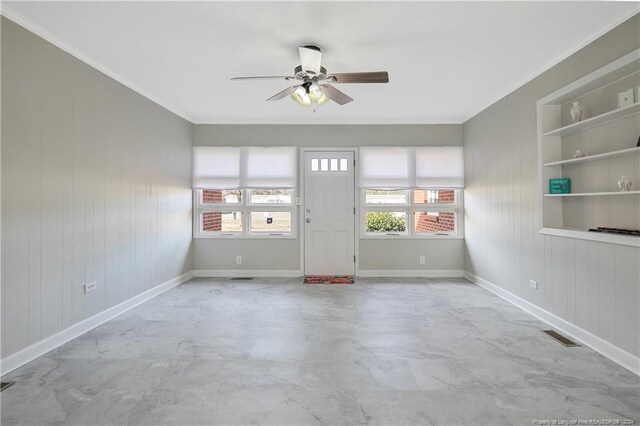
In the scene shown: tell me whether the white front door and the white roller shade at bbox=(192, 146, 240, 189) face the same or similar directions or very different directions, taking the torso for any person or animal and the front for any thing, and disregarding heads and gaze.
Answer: same or similar directions

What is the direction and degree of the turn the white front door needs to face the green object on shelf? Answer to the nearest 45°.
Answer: approximately 45° to its left

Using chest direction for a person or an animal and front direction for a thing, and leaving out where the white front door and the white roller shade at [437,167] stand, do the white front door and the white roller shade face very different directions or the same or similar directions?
same or similar directions

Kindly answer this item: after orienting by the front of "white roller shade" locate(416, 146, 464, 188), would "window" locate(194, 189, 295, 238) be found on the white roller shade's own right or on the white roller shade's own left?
on the white roller shade's own right

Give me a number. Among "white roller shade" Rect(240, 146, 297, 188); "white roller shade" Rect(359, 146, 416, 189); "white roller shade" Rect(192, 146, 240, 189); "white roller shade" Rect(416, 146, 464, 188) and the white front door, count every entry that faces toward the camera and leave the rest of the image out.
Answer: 5

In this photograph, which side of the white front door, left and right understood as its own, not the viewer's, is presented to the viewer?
front

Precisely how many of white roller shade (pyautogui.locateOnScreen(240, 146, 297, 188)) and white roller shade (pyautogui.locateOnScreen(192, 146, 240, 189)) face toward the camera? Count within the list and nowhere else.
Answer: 2

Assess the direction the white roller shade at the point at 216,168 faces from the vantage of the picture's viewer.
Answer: facing the viewer

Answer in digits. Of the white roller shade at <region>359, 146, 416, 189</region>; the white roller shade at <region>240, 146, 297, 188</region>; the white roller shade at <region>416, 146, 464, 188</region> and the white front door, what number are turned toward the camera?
4

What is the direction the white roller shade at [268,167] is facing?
toward the camera

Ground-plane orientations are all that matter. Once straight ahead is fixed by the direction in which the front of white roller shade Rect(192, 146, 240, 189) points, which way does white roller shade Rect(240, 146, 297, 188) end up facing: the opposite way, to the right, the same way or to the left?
the same way

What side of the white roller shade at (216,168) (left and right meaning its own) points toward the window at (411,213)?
left

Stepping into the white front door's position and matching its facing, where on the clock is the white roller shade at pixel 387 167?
The white roller shade is roughly at 9 o'clock from the white front door.

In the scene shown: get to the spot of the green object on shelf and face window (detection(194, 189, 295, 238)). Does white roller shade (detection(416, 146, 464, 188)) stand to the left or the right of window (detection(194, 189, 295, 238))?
right

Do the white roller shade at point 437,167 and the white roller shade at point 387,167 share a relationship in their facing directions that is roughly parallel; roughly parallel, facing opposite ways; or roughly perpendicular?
roughly parallel

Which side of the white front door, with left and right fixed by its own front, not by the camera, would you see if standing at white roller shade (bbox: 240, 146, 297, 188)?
right

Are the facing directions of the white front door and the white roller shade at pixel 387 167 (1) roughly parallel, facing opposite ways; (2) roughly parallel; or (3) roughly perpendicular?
roughly parallel
